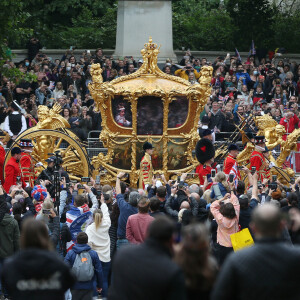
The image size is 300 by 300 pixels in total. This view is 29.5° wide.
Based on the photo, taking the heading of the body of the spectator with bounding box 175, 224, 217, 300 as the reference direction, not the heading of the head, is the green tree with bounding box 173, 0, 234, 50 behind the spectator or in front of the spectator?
in front

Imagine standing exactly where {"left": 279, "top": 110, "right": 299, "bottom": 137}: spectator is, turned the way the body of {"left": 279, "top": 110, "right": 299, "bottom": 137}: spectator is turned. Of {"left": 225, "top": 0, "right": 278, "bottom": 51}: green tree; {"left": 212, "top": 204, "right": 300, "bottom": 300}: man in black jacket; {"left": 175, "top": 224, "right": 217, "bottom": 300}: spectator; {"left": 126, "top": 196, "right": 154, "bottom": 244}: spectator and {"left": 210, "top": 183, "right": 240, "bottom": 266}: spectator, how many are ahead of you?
4

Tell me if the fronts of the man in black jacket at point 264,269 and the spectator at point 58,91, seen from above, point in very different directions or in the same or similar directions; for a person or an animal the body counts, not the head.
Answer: very different directions

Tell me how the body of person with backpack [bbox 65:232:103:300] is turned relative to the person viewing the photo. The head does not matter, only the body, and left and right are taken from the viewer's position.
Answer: facing away from the viewer

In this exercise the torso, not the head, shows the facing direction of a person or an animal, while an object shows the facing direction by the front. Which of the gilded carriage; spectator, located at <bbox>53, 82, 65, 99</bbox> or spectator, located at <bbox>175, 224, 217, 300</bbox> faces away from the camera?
spectator, located at <bbox>175, 224, 217, 300</bbox>

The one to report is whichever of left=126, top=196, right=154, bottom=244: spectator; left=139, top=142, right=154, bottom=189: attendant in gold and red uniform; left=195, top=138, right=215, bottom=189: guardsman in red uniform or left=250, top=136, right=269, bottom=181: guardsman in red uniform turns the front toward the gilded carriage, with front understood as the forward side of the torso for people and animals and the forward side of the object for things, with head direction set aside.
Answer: the spectator

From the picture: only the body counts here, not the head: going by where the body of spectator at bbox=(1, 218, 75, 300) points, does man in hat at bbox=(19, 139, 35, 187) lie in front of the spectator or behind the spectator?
in front

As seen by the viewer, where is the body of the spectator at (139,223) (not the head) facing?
away from the camera

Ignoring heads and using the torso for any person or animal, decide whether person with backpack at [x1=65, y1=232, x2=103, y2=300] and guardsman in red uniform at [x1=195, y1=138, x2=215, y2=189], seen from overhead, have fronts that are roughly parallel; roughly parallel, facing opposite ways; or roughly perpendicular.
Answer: roughly perpendicular

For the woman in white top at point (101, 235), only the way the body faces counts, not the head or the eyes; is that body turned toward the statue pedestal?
yes

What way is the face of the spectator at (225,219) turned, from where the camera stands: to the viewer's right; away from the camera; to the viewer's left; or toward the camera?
away from the camera

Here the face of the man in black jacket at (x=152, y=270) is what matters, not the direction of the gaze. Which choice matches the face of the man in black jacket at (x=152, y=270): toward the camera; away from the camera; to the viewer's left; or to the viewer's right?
away from the camera

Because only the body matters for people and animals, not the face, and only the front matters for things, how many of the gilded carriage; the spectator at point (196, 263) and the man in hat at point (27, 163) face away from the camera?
1

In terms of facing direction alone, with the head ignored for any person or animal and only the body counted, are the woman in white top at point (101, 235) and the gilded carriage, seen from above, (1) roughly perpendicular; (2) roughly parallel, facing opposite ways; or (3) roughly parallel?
roughly perpendicular

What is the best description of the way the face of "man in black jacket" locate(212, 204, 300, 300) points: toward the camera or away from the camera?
away from the camera

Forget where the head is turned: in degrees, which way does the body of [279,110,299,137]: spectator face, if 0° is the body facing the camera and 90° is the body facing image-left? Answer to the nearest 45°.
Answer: approximately 0°
